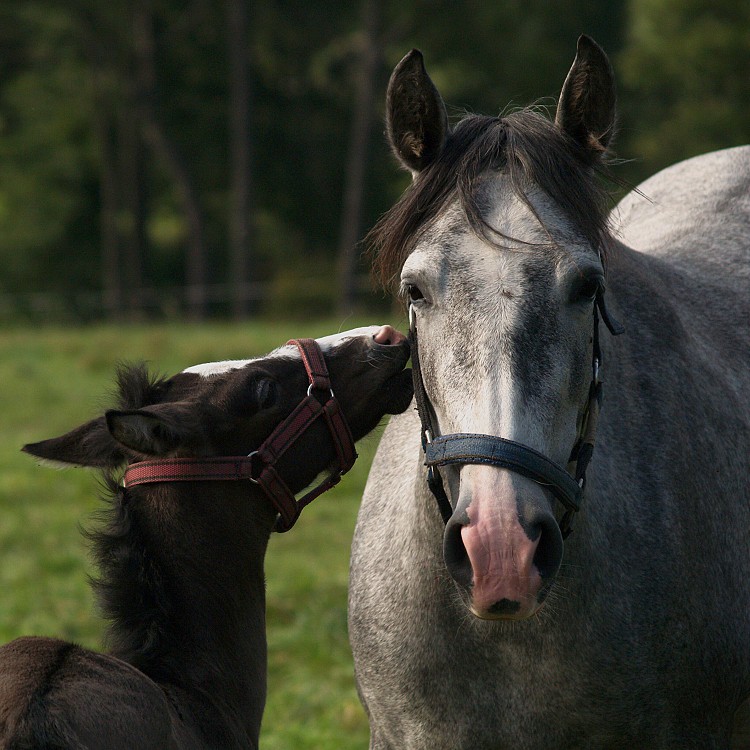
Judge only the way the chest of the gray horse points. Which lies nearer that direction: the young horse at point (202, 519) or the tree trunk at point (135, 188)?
the young horse

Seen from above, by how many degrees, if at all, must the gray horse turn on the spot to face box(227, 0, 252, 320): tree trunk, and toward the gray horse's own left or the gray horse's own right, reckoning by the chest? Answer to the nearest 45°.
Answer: approximately 135° to the gray horse's own right

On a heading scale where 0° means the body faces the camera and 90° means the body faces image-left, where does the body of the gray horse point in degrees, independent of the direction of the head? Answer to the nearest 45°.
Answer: approximately 45°

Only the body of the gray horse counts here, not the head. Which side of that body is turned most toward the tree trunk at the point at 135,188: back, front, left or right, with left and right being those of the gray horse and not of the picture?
right

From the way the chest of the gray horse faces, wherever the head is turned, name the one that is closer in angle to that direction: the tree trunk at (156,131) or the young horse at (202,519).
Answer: the young horse

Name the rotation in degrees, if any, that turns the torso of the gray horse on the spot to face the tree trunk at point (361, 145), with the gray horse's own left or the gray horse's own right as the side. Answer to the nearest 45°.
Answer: approximately 135° to the gray horse's own right

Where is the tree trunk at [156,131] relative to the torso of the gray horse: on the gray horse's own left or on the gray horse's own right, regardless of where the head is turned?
on the gray horse's own right

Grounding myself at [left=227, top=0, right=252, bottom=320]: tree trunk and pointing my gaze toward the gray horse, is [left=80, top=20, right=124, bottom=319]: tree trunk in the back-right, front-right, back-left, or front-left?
back-right

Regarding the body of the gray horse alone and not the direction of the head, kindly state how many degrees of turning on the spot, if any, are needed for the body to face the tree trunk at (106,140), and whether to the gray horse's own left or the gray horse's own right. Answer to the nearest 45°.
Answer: approximately 90° to the gray horse's own right
